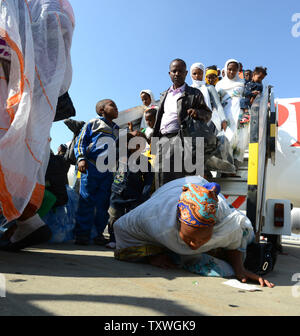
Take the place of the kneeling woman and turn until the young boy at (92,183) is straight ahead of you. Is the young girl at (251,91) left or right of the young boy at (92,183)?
right

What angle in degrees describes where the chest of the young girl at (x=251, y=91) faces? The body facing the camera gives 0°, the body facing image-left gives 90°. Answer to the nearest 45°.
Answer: approximately 45°
